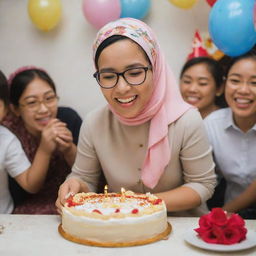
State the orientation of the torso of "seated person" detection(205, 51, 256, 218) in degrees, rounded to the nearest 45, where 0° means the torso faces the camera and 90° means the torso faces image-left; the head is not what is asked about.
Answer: approximately 0°

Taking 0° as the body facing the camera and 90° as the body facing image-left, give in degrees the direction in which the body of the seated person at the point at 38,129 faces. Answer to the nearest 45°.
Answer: approximately 315°

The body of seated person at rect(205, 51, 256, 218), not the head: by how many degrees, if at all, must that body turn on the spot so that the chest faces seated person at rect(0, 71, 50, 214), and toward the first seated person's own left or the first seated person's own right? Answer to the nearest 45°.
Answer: approximately 90° to the first seated person's own right

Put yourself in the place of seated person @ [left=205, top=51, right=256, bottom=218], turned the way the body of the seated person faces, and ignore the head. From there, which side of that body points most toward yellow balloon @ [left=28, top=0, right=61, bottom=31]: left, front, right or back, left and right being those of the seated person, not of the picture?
right

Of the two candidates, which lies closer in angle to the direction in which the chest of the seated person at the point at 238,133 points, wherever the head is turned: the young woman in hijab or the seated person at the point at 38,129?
the young woman in hijab
